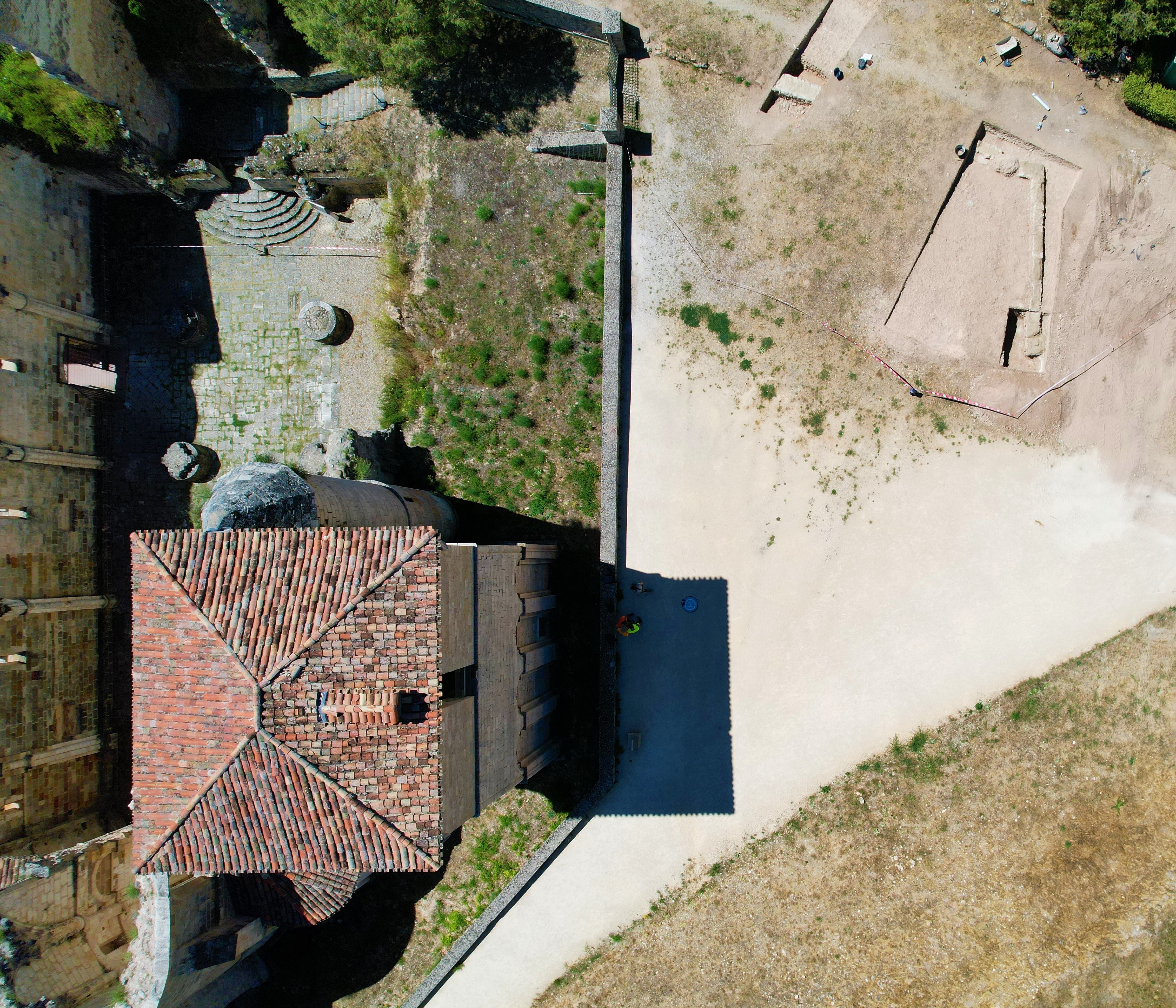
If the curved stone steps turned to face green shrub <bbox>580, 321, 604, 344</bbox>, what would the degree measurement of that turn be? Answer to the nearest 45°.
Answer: approximately 45° to its left

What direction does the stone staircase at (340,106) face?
to the viewer's left

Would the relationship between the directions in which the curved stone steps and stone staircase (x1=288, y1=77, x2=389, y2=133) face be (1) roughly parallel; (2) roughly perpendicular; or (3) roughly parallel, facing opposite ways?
roughly perpendicular

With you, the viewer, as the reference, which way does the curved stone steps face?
facing the viewer

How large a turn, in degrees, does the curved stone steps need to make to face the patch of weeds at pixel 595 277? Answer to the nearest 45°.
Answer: approximately 45° to its left
